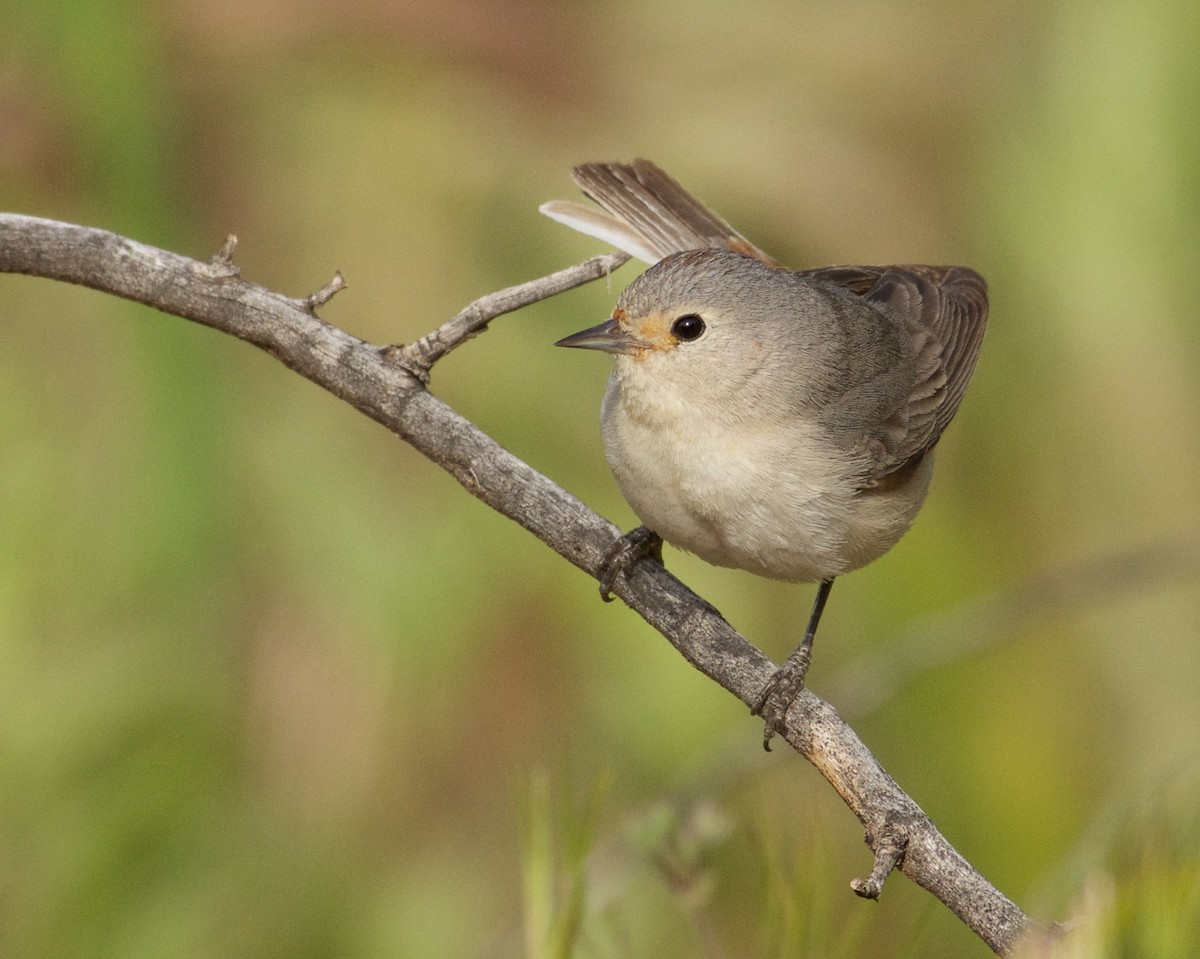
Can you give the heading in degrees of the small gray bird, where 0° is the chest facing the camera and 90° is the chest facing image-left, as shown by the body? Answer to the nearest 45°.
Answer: approximately 45°
